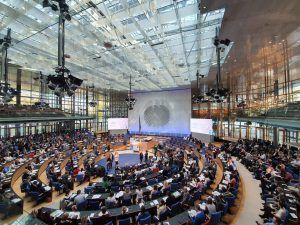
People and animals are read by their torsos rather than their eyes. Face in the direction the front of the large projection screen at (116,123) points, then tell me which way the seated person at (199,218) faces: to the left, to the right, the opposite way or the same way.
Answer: the opposite way

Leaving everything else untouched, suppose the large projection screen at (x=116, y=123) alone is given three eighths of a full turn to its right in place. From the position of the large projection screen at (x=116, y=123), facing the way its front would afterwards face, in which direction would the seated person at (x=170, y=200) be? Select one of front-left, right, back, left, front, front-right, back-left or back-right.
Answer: back-left

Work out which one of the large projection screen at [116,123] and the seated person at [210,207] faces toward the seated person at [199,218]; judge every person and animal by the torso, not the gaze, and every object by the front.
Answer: the large projection screen

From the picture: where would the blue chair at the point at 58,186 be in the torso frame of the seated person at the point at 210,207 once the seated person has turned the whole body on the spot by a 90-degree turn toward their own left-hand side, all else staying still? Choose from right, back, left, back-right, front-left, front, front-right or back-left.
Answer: front-right

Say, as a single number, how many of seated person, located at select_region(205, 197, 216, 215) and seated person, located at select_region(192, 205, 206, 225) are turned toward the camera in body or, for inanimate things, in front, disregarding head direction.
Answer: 0

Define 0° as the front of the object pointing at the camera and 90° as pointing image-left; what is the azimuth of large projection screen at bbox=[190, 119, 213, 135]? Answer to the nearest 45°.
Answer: approximately 45°

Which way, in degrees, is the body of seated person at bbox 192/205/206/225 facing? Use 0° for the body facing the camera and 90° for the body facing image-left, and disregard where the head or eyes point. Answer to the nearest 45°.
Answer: approximately 135°

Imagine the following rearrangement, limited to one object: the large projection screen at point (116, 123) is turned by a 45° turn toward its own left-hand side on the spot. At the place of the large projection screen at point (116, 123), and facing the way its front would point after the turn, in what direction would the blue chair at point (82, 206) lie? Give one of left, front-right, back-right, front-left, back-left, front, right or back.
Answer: front-right

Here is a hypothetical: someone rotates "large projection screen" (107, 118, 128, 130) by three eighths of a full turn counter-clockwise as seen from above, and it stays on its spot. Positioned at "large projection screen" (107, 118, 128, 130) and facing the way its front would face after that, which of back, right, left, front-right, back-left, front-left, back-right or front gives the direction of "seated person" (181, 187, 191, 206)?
back-right

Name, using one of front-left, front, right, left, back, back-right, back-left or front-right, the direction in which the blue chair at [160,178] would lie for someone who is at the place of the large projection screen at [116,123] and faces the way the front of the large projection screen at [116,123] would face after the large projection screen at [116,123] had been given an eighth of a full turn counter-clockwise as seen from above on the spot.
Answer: front-right

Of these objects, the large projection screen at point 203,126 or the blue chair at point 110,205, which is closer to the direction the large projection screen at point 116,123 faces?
the blue chair

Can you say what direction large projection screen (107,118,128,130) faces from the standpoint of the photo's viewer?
facing the viewer

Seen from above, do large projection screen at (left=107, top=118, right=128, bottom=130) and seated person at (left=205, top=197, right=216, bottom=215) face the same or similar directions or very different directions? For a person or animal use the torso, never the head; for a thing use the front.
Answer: very different directions

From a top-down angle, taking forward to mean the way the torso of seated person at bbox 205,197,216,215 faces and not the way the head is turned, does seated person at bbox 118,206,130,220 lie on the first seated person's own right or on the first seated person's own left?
on the first seated person's own left
